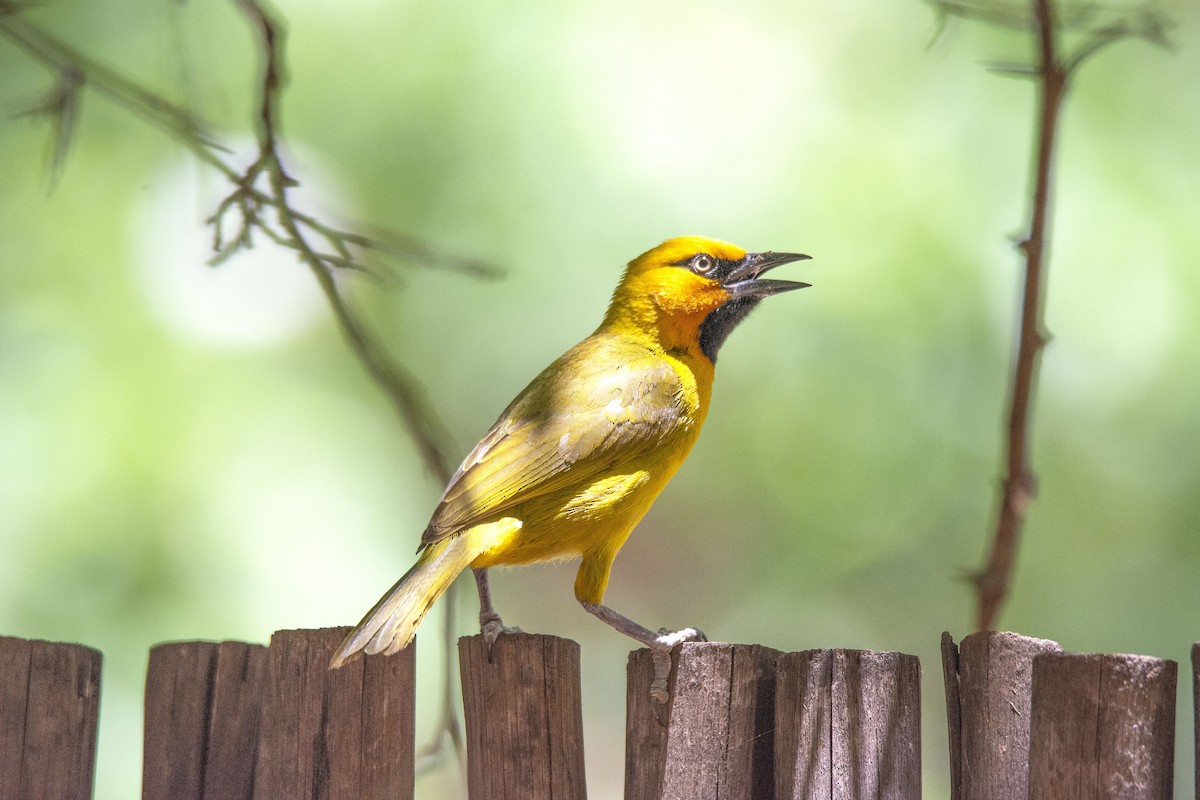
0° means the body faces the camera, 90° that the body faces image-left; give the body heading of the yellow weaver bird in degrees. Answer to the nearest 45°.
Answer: approximately 270°

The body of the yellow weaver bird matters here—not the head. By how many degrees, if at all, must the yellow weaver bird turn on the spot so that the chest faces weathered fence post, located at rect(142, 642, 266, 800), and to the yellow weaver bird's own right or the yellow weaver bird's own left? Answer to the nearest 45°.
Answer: approximately 135° to the yellow weaver bird's own right

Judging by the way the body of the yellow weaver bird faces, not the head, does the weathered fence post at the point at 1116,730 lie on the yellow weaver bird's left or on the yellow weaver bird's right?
on the yellow weaver bird's right
